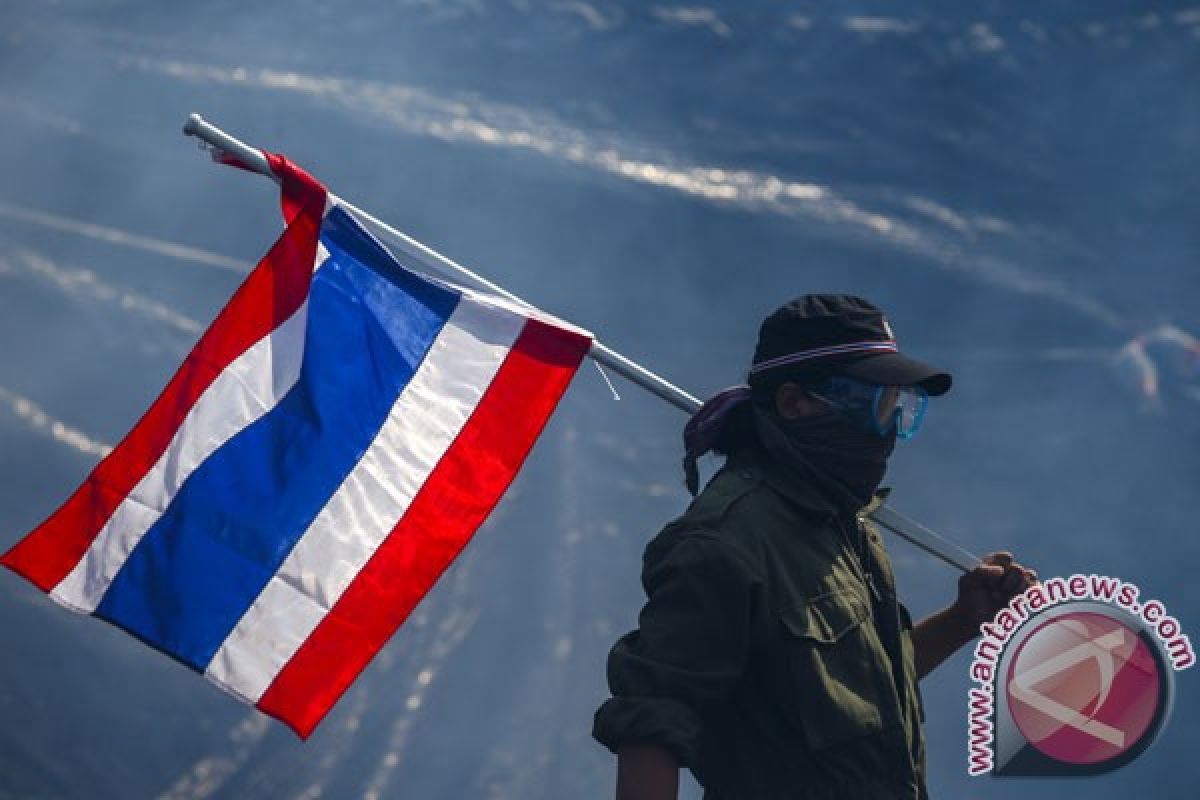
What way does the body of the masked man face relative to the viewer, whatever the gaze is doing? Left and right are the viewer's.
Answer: facing the viewer and to the right of the viewer

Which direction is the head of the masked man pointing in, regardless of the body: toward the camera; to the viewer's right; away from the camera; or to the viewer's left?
to the viewer's right
